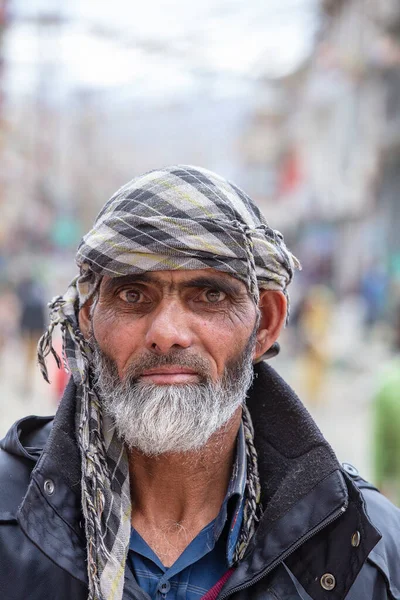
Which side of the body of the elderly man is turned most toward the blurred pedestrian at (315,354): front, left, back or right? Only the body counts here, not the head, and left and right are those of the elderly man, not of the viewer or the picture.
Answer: back

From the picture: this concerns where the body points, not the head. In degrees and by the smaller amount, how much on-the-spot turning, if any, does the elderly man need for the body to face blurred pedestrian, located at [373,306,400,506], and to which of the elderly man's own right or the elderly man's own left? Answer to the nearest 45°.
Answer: approximately 135° to the elderly man's own left

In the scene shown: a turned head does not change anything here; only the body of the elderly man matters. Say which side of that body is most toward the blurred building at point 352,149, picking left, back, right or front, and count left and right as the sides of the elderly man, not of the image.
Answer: back

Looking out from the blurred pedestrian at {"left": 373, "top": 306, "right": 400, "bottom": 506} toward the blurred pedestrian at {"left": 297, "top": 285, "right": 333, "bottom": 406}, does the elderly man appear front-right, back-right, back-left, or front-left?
back-left

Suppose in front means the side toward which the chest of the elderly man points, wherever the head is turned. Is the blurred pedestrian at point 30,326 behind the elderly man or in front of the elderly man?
behind

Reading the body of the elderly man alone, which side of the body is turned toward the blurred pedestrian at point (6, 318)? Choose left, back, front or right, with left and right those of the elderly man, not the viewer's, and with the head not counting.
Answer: back

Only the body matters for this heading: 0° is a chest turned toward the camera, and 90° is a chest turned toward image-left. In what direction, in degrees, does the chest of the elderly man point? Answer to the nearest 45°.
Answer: approximately 0°

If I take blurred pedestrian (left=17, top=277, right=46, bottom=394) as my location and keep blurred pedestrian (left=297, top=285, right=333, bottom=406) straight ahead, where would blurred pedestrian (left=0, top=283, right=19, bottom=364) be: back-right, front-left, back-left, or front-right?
back-left
